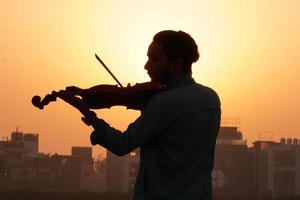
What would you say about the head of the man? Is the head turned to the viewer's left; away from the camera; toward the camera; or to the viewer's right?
to the viewer's left

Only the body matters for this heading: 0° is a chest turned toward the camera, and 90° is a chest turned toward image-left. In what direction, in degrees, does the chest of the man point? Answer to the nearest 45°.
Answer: approximately 135°
